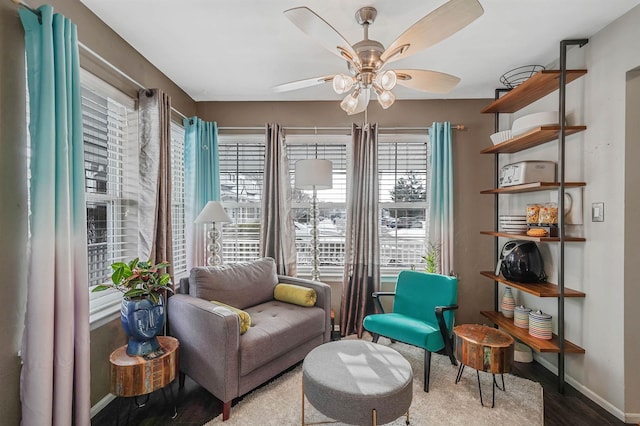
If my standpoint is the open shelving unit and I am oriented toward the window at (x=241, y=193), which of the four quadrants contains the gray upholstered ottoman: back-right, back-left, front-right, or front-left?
front-left

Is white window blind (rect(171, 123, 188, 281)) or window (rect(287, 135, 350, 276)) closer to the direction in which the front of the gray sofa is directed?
the window

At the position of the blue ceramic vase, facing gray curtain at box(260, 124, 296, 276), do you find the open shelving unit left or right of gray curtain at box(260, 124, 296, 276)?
right

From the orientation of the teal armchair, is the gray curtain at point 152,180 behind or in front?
in front

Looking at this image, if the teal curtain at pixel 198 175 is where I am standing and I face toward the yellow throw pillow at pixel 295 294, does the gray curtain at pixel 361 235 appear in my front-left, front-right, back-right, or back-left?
front-left

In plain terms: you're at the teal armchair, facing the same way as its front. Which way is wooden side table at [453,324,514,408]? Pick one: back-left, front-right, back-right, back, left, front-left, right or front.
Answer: left

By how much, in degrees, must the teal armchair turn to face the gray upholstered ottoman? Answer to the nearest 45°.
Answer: approximately 45° to its left

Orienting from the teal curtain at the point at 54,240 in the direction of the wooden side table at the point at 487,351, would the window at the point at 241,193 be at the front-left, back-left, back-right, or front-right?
front-left

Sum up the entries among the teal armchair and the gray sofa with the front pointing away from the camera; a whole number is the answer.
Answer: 0

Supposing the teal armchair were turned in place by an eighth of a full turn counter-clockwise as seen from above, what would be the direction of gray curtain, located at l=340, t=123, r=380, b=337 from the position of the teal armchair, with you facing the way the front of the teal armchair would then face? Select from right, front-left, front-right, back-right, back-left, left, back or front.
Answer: back-right

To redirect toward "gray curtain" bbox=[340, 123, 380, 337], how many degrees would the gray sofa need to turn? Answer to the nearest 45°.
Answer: approximately 90° to its left

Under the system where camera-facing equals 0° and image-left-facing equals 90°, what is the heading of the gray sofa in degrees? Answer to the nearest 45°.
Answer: approximately 315°
